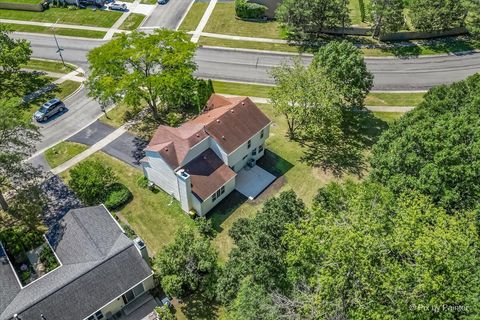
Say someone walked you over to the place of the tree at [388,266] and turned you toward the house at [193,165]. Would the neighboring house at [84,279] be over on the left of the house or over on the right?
left

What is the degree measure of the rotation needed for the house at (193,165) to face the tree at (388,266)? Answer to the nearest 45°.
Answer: approximately 180°

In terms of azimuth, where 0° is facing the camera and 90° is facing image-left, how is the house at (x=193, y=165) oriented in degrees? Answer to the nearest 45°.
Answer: approximately 135°

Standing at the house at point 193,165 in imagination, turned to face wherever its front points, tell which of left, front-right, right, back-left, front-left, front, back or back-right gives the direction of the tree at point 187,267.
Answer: back-left

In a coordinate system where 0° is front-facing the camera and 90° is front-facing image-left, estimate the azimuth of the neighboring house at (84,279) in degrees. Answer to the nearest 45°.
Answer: approximately 135°

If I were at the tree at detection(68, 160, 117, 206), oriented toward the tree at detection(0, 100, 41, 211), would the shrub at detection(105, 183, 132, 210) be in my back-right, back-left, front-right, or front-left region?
back-left

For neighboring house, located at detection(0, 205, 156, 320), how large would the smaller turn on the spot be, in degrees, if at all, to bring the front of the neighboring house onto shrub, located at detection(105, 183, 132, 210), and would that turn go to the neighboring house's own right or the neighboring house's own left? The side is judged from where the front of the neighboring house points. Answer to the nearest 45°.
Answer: approximately 90° to the neighboring house's own right

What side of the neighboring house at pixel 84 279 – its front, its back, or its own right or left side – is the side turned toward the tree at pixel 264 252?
right

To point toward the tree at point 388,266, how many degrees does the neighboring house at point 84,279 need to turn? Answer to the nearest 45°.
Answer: approximately 180°

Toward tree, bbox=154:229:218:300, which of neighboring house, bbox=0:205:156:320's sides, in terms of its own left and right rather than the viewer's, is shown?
back
